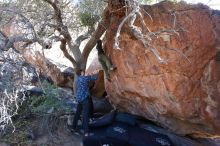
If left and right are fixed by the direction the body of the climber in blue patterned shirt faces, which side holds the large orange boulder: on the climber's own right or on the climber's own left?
on the climber's own right

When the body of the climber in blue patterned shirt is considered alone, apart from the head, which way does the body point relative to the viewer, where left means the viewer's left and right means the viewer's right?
facing away from the viewer and to the right of the viewer
